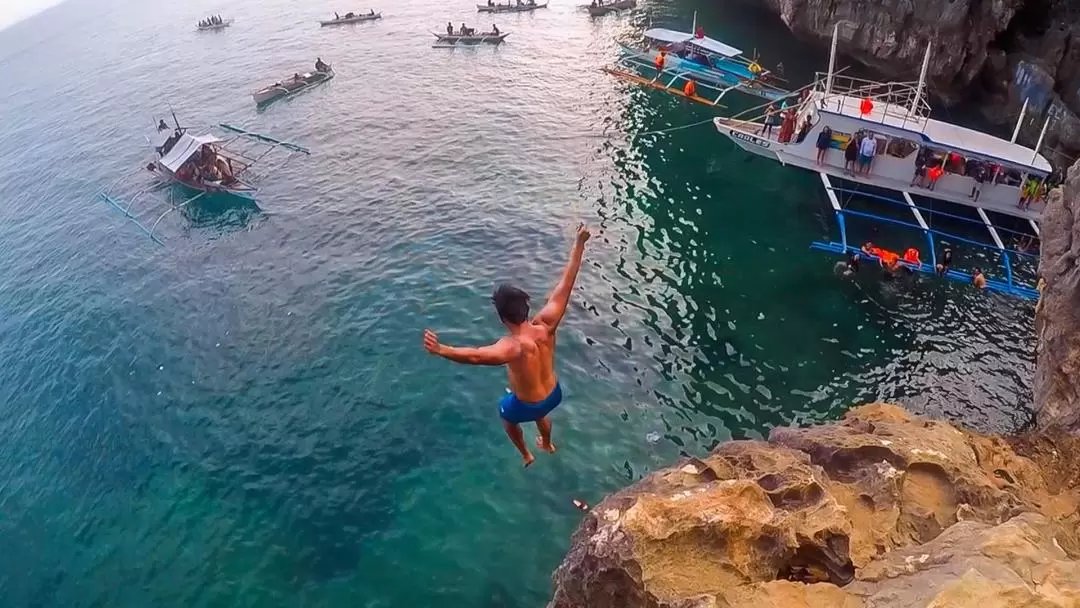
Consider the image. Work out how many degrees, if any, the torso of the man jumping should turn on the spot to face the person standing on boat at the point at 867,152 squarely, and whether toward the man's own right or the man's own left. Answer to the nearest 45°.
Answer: approximately 45° to the man's own right

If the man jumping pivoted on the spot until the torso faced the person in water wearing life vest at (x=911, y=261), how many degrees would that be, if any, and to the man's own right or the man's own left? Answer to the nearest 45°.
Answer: approximately 45° to the man's own right

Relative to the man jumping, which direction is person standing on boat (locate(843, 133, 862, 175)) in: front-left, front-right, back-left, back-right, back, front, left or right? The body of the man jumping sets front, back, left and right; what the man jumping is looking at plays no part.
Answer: front-right

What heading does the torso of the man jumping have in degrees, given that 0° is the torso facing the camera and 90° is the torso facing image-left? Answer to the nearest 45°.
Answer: approximately 180°

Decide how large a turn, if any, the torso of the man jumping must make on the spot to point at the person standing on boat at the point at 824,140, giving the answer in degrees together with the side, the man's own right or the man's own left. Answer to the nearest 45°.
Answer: approximately 45° to the man's own right

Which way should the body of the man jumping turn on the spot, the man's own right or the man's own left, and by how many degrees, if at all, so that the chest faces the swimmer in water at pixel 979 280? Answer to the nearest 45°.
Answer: approximately 45° to the man's own right

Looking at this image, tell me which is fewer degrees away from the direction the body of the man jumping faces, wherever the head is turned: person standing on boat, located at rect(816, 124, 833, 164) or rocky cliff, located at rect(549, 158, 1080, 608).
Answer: the person standing on boat

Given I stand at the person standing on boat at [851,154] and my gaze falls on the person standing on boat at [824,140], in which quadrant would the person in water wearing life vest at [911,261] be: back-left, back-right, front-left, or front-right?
back-left

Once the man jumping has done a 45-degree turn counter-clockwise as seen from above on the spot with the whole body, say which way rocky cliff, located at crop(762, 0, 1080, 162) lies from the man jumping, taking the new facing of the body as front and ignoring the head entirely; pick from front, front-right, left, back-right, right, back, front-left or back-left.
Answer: right

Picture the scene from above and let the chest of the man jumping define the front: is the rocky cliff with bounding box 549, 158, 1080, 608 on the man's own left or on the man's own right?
on the man's own right
